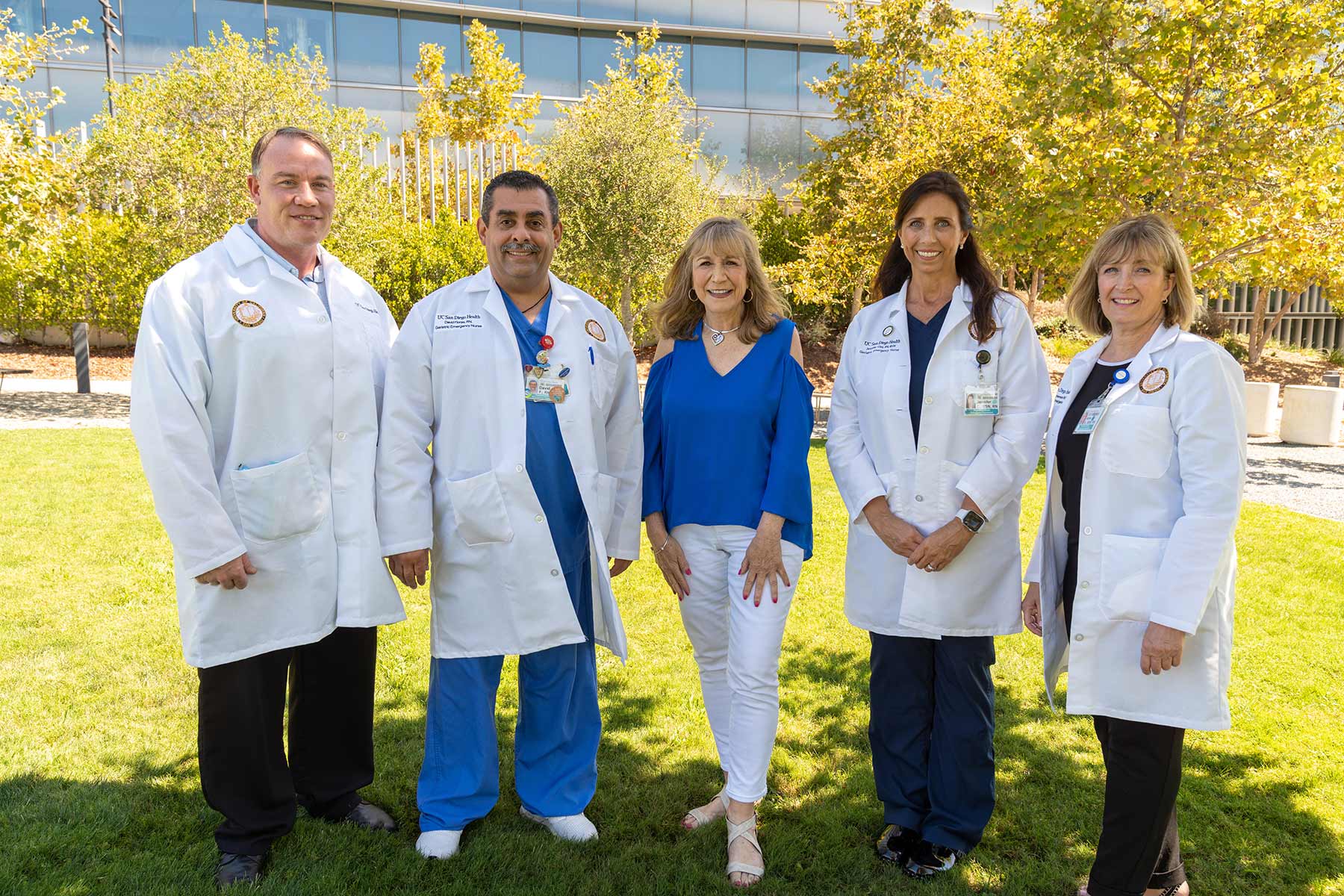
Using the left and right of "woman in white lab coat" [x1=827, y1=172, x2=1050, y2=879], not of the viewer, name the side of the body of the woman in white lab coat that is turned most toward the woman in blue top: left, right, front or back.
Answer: right

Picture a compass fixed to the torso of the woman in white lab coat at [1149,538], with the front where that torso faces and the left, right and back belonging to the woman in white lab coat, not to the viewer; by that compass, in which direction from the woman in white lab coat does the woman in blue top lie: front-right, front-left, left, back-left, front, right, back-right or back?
front-right

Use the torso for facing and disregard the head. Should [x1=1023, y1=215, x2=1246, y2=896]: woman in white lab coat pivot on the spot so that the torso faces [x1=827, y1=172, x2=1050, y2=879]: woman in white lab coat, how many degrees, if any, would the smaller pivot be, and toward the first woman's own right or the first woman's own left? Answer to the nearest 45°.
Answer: approximately 45° to the first woman's own right

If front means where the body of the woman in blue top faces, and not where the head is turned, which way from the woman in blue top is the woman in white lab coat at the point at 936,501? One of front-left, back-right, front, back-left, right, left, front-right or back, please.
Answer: left

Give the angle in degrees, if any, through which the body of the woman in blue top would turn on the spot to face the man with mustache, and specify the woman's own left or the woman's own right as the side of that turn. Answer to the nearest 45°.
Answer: approximately 90° to the woman's own right

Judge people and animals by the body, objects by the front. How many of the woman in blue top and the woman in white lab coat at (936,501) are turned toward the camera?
2

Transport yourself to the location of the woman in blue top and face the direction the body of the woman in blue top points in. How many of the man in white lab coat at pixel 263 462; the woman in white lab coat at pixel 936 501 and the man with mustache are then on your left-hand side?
1

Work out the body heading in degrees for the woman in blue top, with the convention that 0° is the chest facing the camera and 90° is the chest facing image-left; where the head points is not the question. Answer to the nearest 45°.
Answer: approximately 0°

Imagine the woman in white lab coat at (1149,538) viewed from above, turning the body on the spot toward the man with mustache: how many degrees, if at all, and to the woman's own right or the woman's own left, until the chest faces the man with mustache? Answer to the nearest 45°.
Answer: approximately 45° to the woman's own right
